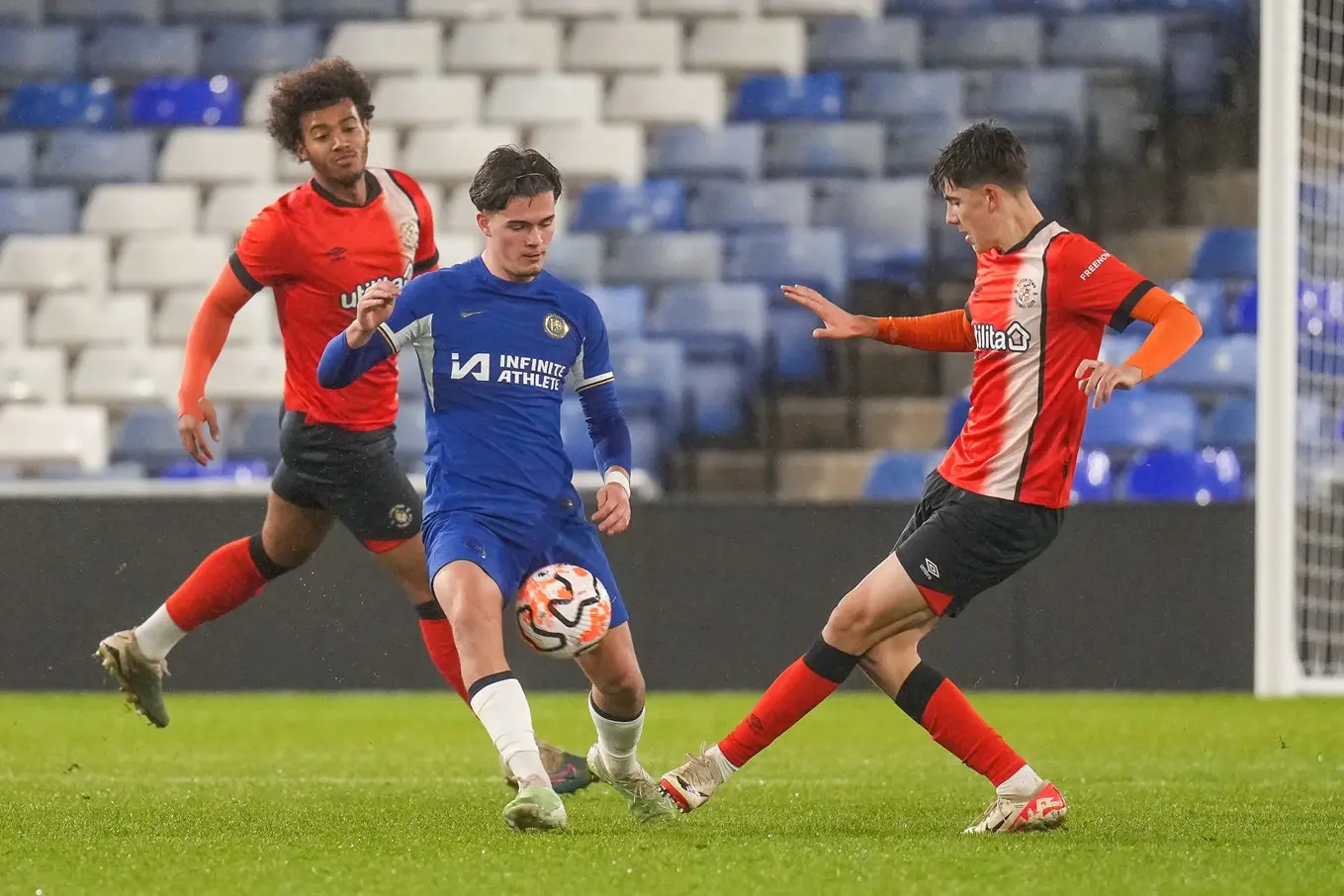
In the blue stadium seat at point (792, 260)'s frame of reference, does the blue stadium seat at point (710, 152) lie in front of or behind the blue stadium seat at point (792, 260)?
behind

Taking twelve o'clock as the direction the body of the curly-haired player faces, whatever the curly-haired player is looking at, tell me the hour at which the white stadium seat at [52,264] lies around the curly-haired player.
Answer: The white stadium seat is roughly at 7 o'clock from the curly-haired player.

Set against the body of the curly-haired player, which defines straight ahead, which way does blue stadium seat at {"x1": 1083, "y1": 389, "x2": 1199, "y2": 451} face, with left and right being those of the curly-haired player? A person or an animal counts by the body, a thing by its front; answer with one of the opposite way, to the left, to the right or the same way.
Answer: to the right

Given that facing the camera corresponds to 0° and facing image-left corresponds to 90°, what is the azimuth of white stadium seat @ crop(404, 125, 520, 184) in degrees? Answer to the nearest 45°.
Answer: approximately 0°

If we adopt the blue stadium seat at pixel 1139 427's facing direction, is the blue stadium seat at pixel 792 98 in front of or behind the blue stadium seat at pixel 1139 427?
behind

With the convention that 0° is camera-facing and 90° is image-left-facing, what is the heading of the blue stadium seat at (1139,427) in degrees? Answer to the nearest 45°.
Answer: approximately 0°

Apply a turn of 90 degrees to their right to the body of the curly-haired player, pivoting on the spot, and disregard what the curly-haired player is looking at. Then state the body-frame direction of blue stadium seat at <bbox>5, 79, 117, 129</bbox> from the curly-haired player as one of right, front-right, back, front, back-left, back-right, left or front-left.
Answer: back-right

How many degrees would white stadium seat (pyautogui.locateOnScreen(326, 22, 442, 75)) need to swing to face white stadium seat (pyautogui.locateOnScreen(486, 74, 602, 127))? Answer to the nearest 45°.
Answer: approximately 45° to its left

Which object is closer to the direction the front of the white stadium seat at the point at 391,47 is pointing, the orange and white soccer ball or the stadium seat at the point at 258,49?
the orange and white soccer ball

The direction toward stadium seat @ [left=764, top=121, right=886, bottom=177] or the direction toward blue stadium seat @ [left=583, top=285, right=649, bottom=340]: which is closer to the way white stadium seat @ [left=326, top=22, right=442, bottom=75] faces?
the blue stadium seat

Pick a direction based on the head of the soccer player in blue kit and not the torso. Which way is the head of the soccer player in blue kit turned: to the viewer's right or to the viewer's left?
to the viewer's right
